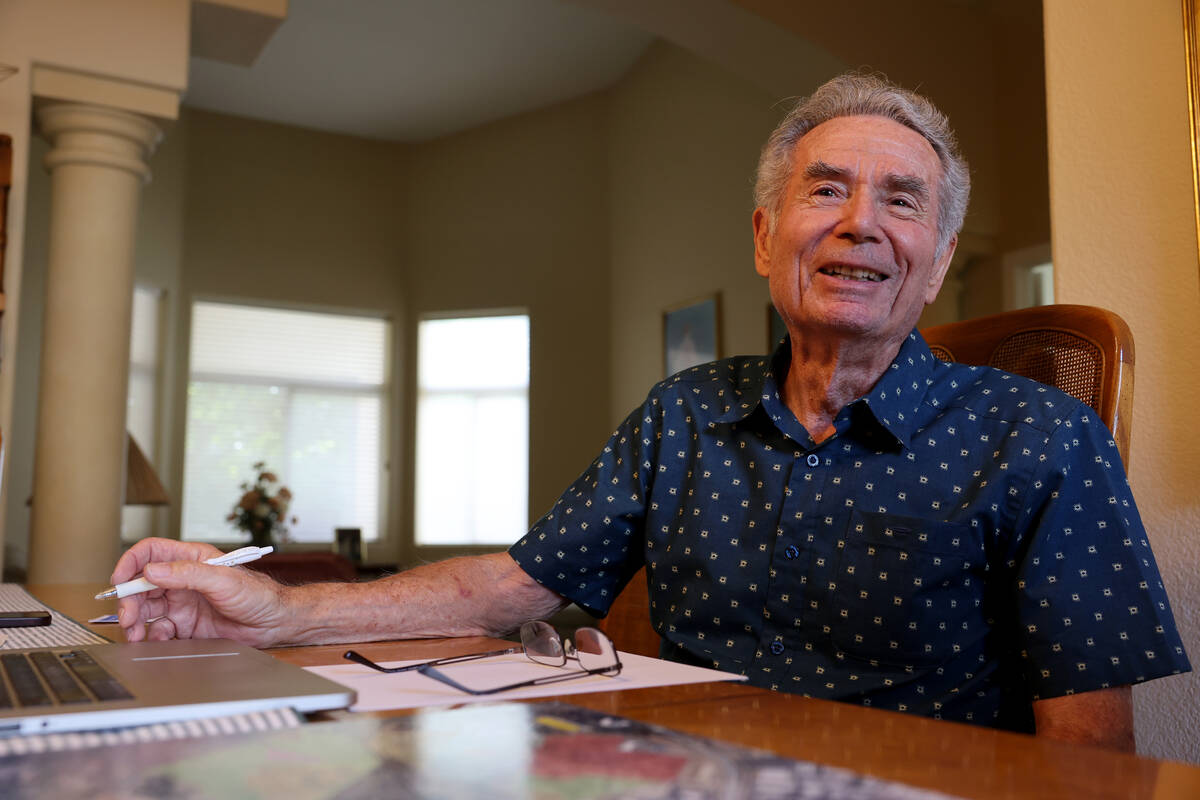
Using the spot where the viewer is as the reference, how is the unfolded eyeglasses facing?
facing away from the viewer and to the right of the viewer

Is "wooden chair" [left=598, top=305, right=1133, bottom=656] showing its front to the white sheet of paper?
yes

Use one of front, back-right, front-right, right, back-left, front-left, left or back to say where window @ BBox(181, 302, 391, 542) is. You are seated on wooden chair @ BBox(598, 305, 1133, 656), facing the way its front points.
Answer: right

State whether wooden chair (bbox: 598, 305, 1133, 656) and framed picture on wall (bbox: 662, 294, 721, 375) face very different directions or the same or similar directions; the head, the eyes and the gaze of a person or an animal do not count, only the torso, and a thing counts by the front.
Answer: same or similar directions

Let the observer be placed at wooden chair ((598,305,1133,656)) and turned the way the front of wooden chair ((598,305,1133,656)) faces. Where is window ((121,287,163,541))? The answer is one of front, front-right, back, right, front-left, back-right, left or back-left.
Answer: right

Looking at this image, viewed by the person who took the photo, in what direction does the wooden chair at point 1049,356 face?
facing the viewer and to the left of the viewer

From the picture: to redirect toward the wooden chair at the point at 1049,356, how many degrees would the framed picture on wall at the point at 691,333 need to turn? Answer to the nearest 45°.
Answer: approximately 45° to its left

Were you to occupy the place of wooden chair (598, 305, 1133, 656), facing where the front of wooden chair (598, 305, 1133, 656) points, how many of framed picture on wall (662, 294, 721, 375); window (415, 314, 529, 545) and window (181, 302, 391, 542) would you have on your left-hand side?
0

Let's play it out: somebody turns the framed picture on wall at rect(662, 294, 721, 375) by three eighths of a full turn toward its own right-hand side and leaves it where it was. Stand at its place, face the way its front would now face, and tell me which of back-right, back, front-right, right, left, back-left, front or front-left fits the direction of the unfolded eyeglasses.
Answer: back

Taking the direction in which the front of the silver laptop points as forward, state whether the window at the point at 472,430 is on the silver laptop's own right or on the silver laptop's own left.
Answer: on the silver laptop's own left

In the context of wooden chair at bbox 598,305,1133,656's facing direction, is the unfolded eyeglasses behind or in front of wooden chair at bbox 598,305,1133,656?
in front

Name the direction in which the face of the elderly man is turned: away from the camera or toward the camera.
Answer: toward the camera
